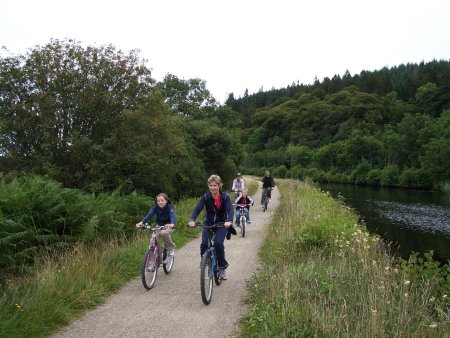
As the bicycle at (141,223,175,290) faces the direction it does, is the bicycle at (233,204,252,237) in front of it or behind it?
behind

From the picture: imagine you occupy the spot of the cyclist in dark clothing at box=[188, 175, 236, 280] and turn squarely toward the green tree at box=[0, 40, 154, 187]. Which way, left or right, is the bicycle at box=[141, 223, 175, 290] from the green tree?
left

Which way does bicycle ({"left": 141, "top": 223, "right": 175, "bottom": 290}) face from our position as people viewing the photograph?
facing the viewer and to the left of the viewer

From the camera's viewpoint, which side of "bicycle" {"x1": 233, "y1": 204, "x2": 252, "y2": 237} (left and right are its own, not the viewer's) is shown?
front

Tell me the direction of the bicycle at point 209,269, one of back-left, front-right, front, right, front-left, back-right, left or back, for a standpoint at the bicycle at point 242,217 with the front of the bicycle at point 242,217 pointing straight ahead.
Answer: front

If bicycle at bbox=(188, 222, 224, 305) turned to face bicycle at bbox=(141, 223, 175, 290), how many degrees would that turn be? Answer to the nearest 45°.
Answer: approximately 135° to its right

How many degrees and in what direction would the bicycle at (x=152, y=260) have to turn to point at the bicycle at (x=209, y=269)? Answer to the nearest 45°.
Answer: approximately 90° to its left

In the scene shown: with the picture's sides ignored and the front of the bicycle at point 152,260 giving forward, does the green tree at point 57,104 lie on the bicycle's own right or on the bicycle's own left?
on the bicycle's own right

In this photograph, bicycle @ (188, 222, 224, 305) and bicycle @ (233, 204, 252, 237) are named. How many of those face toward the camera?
2

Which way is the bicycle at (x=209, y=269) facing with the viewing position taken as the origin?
facing the viewer

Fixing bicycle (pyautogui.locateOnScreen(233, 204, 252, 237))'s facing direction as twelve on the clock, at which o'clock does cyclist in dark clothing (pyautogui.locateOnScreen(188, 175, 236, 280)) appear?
The cyclist in dark clothing is roughly at 12 o'clock from the bicycle.

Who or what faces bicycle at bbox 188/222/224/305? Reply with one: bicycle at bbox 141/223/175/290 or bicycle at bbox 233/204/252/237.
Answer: bicycle at bbox 233/204/252/237
